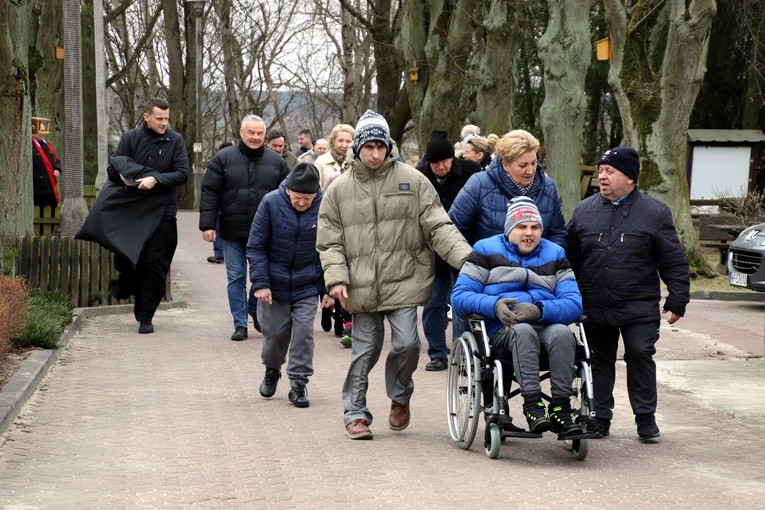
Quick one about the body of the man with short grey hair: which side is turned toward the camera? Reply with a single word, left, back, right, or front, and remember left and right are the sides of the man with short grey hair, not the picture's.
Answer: front

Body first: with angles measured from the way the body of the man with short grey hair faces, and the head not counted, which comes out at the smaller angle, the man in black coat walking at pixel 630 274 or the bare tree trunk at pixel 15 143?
the man in black coat walking

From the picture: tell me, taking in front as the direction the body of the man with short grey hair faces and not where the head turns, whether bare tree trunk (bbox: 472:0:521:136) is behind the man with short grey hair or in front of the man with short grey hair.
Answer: behind

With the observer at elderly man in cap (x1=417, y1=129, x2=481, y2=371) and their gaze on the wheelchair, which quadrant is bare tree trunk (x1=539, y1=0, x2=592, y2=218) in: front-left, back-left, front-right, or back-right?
back-left

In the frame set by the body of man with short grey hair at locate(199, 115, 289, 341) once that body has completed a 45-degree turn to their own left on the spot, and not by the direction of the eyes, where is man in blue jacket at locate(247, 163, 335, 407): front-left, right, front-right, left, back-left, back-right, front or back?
front-right

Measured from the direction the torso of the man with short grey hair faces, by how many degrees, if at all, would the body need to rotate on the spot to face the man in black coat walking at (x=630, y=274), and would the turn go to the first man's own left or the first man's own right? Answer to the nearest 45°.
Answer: approximately 45° to the first man's own left
